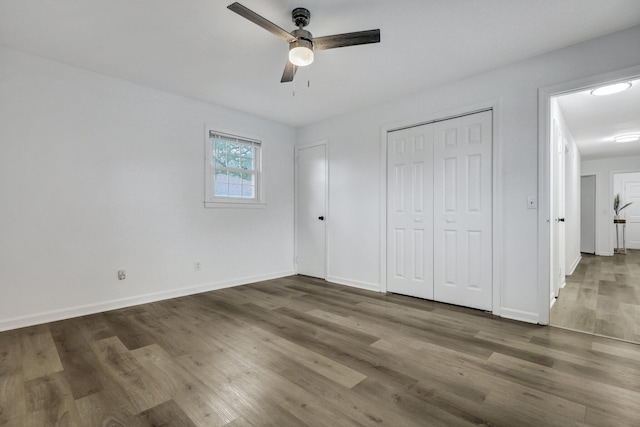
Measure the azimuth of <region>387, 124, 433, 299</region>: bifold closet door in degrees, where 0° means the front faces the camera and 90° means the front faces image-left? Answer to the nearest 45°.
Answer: approximately 45°

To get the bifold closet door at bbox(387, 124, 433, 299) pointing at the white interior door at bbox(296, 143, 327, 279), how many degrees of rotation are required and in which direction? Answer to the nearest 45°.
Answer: approximately 90° to its right

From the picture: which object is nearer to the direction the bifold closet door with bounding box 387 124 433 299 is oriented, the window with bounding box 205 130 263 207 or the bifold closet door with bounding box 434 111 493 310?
the window

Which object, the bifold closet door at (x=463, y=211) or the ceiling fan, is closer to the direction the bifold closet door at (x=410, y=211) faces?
the ceiling fan

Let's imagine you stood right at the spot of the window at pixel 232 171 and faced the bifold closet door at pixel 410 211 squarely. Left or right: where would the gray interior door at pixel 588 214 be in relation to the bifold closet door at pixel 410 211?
left

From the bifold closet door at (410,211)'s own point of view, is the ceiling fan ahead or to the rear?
ahead

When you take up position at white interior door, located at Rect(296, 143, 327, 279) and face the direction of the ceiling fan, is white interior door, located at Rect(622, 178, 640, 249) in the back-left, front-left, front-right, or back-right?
back-left

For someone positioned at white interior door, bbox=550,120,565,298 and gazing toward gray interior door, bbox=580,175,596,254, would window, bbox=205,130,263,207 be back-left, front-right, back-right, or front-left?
back-left

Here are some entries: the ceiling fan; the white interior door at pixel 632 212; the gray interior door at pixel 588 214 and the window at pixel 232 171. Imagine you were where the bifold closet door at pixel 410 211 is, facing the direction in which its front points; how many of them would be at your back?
2

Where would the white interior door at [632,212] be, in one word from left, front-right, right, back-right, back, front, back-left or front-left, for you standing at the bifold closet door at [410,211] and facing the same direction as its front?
back

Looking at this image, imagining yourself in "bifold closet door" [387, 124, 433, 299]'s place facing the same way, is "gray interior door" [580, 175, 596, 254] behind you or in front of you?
behind

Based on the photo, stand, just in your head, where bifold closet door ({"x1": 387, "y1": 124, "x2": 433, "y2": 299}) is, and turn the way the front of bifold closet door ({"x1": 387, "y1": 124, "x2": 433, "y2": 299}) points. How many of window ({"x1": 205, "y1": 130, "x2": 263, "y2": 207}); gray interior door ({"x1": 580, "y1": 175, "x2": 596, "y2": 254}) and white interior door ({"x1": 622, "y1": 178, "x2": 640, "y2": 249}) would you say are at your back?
2

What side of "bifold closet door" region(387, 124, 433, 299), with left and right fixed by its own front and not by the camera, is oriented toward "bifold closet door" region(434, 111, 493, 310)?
left

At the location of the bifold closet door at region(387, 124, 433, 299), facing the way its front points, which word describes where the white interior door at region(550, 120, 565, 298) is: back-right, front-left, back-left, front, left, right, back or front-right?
back-left

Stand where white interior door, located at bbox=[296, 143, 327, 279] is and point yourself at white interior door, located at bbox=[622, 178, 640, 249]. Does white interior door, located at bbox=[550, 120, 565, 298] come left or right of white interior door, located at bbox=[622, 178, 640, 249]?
right
